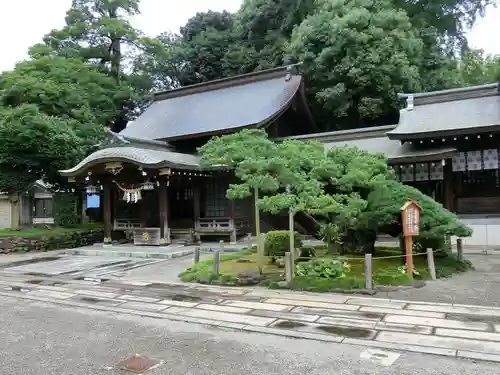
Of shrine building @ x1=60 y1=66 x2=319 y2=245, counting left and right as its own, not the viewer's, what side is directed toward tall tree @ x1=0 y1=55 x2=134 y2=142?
right

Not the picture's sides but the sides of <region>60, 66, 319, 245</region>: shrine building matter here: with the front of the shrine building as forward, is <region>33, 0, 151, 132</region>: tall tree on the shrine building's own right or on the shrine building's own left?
on the shrine building's own right

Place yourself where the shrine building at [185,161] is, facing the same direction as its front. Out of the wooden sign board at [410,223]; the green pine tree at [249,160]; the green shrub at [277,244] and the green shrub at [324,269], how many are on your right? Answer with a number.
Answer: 0

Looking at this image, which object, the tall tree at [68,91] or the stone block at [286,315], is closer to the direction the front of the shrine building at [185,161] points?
the stone block

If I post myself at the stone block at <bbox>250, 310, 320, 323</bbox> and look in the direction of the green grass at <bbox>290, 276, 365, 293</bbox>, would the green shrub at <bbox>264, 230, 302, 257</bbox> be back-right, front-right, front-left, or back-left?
front-left

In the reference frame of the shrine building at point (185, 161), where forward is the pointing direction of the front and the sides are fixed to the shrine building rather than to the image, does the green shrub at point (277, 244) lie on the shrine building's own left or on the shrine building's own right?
on the shrine building's own left

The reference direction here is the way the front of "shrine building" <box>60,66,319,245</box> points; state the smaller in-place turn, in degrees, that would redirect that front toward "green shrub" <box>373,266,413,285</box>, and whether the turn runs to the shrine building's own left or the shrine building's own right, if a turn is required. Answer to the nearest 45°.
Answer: approximately 45° to the shrine building's own left

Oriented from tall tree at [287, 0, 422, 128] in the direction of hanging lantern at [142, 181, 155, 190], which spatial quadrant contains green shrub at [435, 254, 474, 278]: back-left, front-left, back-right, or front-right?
front-left

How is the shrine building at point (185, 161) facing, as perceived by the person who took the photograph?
facing the viewer and to the left of the viewer

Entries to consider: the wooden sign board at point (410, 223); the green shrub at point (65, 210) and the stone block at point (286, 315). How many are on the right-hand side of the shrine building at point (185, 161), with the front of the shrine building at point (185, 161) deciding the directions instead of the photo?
1

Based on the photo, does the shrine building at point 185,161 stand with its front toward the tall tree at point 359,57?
no

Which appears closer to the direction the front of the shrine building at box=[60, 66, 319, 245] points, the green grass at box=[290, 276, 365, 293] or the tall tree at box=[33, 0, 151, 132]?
the green grass

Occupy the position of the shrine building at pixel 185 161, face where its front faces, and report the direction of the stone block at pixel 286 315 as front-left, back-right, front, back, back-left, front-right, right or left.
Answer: front-left

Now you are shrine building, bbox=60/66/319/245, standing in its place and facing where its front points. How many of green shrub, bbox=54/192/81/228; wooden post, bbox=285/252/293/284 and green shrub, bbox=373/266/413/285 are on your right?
1

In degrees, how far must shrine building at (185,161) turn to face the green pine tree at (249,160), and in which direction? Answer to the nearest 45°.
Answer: approximately 45° to its left

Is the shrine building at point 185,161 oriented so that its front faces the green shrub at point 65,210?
no

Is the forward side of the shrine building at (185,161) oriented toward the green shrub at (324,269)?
no

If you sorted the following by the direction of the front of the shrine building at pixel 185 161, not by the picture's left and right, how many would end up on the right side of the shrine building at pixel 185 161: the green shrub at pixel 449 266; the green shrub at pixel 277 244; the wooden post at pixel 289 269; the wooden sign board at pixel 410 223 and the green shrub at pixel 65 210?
1

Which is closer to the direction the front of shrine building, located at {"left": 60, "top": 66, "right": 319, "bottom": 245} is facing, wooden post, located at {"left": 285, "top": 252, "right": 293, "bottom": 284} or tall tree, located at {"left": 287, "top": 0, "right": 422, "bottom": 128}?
the wooden post

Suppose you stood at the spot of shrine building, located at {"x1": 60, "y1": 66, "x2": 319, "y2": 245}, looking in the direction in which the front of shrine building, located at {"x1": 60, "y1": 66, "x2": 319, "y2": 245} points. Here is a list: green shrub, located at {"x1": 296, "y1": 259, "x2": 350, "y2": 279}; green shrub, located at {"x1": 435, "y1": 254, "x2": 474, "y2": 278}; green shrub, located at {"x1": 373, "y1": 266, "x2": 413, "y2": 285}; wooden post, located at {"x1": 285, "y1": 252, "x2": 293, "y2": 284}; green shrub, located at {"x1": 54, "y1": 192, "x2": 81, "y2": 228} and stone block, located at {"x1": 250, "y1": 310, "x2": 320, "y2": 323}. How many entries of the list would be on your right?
1

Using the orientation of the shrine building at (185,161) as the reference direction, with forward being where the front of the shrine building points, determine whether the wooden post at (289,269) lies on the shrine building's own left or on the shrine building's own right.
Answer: on the shrine building's own left
